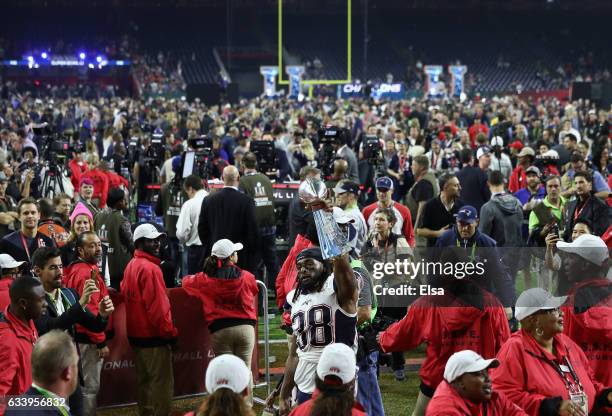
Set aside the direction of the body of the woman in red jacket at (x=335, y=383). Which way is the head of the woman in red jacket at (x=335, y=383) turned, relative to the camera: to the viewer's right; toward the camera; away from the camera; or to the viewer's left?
away from the camera

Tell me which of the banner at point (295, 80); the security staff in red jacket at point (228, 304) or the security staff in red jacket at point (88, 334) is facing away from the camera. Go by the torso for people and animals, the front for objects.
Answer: the security staff in red jacket at point (228, 304)

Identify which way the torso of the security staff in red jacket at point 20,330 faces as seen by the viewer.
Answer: to the viewer's right

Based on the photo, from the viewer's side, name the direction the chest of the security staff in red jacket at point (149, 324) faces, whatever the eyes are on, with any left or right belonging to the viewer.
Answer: facing away from the viewer and to the right of the viewer

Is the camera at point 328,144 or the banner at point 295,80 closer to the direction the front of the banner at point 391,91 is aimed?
the camera

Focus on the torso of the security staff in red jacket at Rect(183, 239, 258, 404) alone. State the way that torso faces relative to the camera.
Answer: away from the camera

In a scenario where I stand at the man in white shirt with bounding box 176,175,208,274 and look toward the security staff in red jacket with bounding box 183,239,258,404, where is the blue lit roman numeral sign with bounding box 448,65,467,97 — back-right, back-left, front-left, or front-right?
back-left
